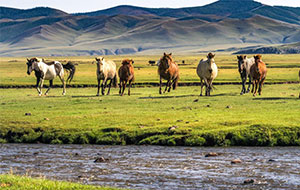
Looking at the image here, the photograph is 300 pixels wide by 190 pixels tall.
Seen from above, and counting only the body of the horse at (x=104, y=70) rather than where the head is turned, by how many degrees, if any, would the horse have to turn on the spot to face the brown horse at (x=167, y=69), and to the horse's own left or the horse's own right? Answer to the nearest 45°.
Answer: approximately 135° to the horse's own left

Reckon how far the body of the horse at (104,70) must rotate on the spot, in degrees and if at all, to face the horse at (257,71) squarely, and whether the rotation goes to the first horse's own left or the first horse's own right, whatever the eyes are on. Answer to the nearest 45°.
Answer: approximately 135° to the first horse's own left

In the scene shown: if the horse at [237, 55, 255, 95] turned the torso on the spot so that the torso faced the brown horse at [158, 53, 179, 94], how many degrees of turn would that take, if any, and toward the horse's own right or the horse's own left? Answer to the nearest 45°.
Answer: approximately 45° to the horse's own right

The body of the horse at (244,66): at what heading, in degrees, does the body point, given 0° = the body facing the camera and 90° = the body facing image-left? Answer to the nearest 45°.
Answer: approximately 45°

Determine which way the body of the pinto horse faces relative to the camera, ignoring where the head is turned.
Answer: to the viewer's left

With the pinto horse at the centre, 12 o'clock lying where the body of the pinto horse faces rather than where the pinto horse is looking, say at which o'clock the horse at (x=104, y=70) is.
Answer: The horse is roughly at 7 o'clock from the pinto horse.

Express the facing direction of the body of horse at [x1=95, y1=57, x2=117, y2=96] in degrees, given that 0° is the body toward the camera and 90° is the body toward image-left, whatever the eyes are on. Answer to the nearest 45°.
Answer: approximately 45°

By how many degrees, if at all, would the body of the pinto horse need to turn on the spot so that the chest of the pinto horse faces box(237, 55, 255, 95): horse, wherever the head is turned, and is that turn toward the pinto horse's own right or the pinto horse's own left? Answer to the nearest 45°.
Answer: approximately 180°
